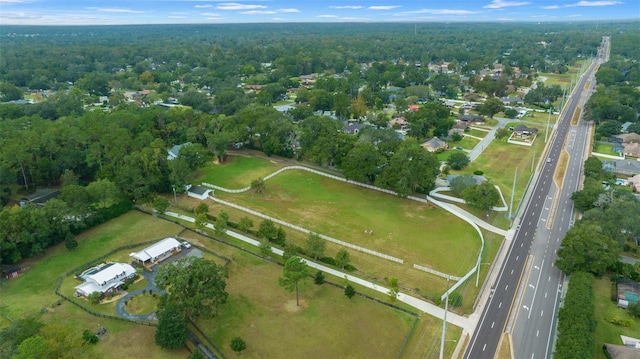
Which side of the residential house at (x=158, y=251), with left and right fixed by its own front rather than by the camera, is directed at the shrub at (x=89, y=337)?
right

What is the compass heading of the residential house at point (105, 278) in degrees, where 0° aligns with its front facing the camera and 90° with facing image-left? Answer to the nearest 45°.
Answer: approximately 315°

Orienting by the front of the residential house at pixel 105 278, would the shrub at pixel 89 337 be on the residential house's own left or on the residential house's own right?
on the residential house's own right

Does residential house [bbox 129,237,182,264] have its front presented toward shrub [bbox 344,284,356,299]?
yes

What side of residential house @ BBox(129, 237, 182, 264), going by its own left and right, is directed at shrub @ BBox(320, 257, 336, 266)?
front

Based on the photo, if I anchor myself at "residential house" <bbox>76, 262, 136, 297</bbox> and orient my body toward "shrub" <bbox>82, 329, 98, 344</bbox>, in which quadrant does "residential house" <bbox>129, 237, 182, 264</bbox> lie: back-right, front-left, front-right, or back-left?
back-left

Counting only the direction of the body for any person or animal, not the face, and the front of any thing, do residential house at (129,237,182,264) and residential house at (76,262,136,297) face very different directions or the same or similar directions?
same or similar directions

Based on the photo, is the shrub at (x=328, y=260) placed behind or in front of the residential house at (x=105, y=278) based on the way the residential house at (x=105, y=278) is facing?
in front

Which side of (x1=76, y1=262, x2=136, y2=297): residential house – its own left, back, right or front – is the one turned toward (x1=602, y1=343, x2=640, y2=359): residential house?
front

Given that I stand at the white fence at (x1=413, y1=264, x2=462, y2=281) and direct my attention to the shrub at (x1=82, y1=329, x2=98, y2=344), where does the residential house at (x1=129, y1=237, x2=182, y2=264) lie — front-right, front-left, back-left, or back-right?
front-right

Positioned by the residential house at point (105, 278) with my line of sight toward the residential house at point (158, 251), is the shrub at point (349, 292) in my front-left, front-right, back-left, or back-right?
front-right

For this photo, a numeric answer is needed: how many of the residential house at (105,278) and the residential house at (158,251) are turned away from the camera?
0
